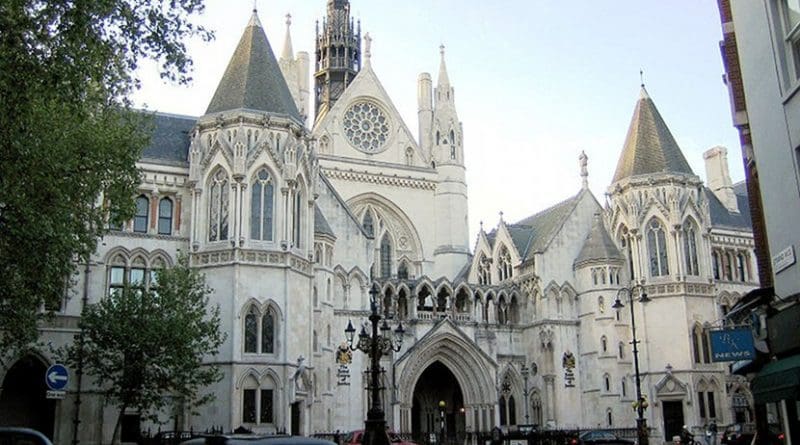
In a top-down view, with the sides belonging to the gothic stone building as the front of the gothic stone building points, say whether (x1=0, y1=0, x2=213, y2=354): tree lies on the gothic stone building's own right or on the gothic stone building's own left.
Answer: on the gothic stone building's own right

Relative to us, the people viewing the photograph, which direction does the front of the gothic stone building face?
facing the viewer and to the right of the viewer

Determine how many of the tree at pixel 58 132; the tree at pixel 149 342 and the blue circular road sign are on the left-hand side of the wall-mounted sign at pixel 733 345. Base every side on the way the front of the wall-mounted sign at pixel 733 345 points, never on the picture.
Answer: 0

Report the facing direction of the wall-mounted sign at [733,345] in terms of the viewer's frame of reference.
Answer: facing the viewer

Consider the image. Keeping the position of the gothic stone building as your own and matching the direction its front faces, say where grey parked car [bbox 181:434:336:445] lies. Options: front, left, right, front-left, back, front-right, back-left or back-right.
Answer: front-right

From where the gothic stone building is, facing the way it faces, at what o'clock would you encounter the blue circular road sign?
The blue circular road sign is roughly at 2 o'clock from the gothic stone building.

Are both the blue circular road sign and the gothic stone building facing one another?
no

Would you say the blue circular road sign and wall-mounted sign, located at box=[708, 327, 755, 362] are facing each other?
no

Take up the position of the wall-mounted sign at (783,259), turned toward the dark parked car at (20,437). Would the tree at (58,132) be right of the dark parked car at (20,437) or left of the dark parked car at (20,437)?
right

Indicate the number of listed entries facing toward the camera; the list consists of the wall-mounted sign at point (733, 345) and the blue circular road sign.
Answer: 2

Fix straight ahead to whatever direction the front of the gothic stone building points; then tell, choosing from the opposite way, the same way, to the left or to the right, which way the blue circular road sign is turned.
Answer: the same way

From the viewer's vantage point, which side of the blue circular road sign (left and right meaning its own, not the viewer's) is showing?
front

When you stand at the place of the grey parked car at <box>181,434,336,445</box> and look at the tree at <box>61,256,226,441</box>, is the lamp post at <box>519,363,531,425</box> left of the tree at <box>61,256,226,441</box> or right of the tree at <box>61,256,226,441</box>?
right

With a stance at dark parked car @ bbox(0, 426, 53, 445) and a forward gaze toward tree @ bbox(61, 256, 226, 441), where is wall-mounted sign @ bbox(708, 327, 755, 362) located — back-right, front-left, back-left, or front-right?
front-right

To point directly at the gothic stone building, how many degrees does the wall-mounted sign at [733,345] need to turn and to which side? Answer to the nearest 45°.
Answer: approximately 135° to its right
